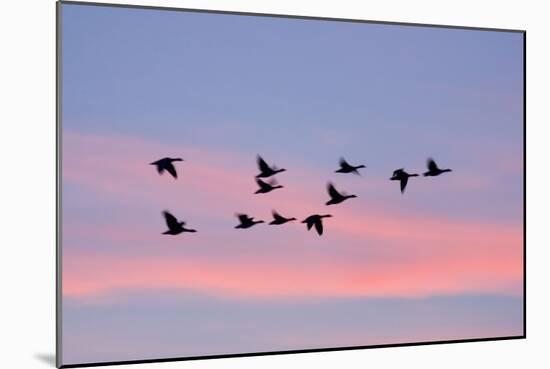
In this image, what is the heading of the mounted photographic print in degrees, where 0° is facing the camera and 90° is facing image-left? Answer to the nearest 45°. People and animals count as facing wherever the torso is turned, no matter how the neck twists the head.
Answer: approximately 315°
